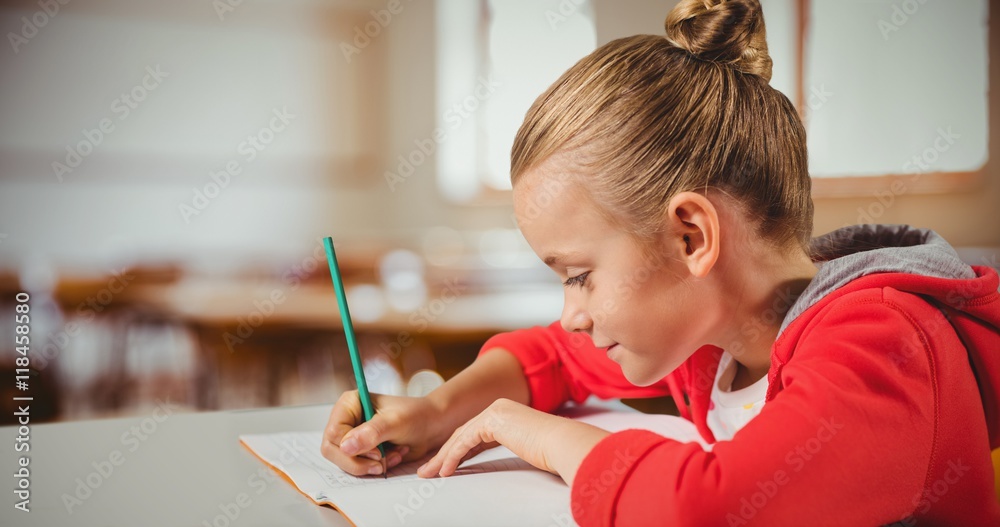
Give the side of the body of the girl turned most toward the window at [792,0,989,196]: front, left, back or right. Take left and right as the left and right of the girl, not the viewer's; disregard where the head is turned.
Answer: right

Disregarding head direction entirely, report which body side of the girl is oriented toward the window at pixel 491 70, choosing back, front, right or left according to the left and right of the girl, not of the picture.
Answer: right

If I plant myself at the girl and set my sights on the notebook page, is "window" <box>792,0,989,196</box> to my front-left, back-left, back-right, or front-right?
back-right

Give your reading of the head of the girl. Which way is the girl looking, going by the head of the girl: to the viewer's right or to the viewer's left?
to the viewer's left

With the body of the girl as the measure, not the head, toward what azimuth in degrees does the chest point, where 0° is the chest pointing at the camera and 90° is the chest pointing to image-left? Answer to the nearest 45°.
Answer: approximately 90°
